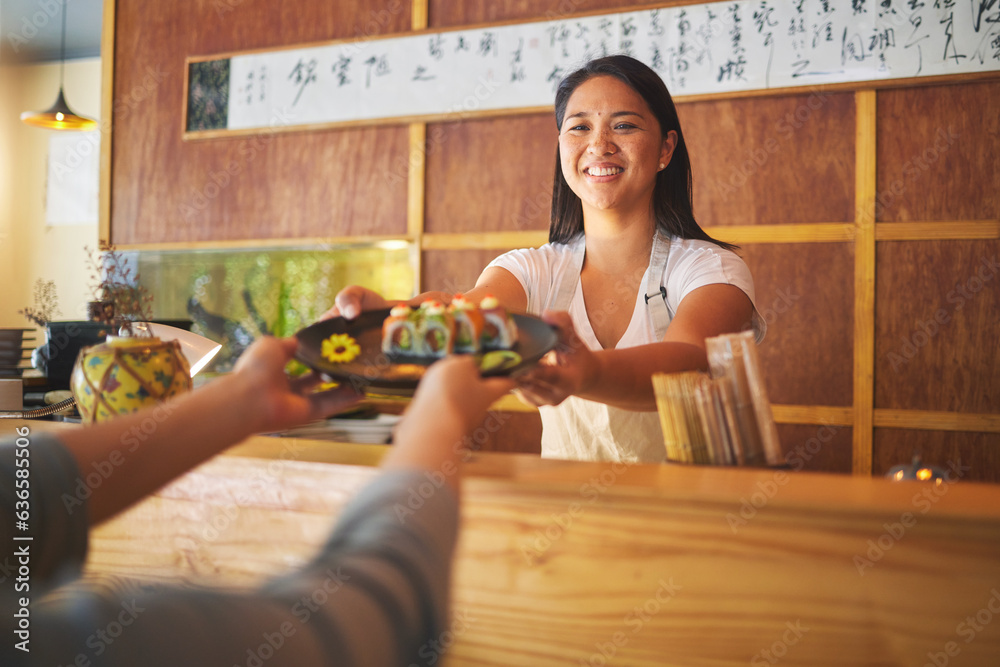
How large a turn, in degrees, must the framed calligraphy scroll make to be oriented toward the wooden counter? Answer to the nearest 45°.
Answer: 0° — it already faces it

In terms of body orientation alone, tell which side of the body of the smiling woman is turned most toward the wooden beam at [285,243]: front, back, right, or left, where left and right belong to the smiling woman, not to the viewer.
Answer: right

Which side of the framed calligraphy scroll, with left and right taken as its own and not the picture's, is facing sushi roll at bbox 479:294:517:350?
front

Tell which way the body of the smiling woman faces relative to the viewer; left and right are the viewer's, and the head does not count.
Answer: facing the viewer and to the left of the viewer

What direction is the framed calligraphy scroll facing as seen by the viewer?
toward the camera

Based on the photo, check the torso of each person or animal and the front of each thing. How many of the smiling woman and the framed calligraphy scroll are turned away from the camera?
0

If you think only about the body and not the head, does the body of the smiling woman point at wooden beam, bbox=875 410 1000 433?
no

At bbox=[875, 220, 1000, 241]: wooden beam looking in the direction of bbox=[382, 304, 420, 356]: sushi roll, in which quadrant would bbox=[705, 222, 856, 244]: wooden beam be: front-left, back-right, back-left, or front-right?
front-right

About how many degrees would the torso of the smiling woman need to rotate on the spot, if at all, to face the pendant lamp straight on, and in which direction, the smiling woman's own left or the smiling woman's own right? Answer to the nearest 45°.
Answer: approximately 90° to the smiling woman's own right

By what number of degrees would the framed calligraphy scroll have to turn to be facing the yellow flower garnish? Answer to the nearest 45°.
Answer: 0° — it already faces it

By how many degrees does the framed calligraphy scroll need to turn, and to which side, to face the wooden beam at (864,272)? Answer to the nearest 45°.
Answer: approximately 90° to its left

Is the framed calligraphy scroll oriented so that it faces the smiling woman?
yes

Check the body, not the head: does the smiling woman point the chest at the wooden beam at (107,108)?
no

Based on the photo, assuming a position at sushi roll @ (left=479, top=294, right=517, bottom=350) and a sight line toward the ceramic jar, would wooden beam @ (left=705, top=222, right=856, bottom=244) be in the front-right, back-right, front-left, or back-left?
back-right
